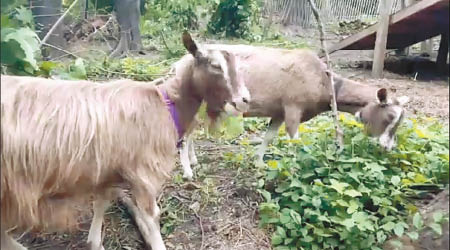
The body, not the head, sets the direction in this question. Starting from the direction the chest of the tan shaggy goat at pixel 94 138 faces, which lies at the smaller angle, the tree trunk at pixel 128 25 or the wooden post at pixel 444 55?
the wooden post

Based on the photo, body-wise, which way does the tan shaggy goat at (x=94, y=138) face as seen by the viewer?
to the viewer's right

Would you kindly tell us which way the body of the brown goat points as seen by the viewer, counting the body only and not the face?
to the viewer's right

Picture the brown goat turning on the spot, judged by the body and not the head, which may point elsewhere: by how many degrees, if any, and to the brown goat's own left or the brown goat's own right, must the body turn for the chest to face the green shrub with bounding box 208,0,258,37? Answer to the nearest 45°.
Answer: approximately 90° to the brown goat's own left

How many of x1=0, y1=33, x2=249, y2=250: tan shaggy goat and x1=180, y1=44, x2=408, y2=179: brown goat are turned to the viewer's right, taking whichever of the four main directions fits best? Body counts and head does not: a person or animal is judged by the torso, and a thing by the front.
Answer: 2

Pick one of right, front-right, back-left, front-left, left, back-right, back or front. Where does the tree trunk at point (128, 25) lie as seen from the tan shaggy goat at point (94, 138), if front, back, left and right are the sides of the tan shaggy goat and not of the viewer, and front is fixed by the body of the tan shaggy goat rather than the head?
left

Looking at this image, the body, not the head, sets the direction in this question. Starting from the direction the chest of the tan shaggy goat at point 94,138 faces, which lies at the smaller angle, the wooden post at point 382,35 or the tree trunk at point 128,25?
the wooden post

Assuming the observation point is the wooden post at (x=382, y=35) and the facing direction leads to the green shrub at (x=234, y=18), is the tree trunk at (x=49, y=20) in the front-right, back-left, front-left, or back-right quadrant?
front-left

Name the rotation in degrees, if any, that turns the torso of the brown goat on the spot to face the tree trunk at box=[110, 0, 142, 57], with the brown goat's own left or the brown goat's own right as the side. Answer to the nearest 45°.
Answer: approximately 135° to the brown goat's own left

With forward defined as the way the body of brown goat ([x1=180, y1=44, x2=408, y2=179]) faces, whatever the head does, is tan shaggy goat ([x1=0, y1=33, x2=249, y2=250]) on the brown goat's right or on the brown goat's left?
on the brown goat's right

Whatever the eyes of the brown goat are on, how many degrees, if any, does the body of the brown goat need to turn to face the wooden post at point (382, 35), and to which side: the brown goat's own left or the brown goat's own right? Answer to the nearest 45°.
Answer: approximately 45° to the brown goat's own left

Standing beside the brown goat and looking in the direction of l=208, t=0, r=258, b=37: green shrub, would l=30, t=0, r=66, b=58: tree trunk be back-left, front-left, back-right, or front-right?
front-left
